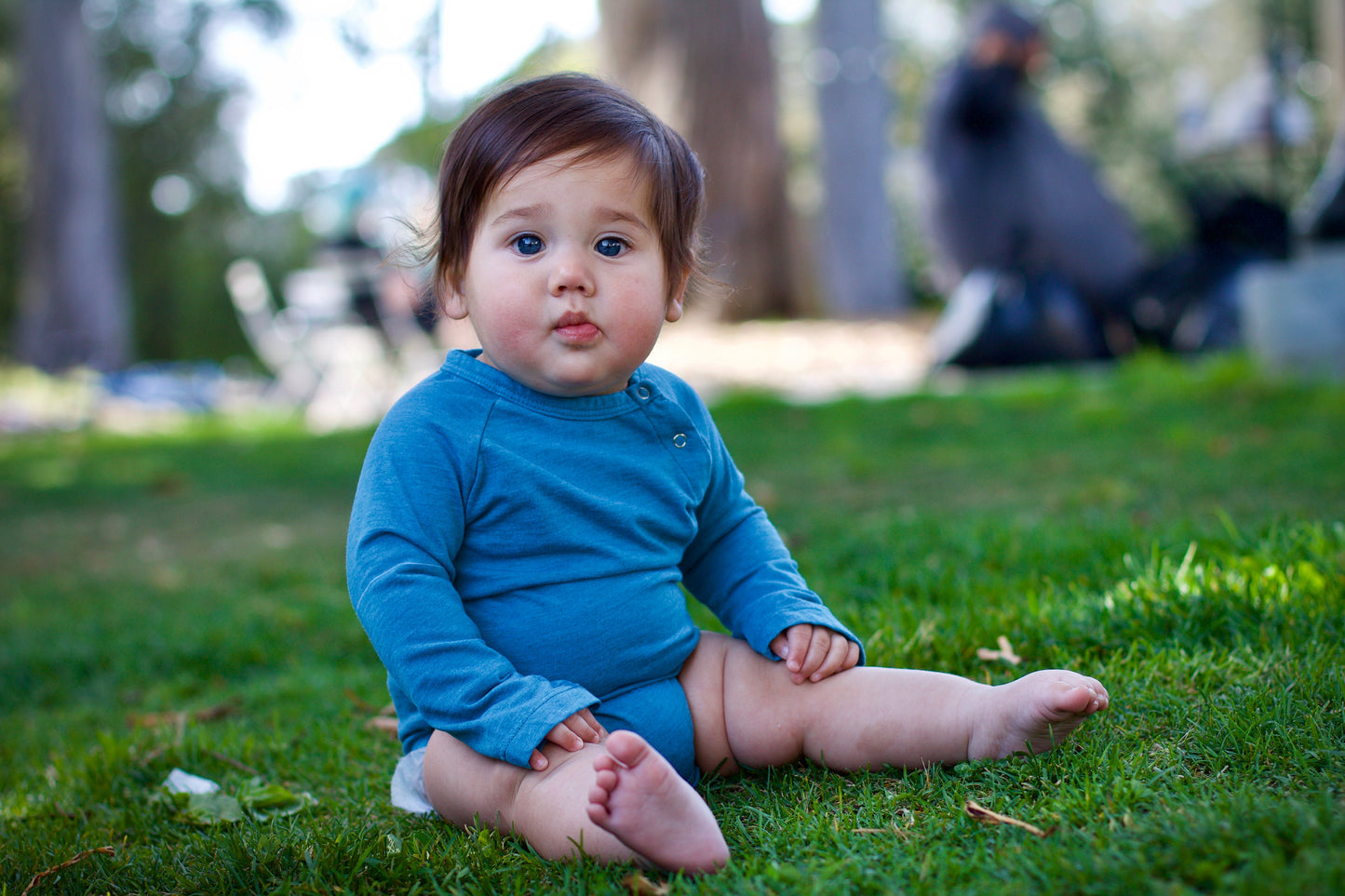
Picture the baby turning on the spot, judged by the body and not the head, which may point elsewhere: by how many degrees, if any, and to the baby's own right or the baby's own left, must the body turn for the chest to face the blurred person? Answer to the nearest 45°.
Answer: approximately 135° to the baby's own left

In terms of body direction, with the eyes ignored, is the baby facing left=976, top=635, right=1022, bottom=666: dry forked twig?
no

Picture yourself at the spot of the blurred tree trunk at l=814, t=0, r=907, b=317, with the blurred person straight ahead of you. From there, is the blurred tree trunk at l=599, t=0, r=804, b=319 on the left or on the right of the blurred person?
right

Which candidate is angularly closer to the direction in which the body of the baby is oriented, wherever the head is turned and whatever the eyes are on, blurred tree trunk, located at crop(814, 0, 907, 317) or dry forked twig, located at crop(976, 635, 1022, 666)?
the dry forked twig

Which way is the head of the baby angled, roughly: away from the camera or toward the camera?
toward the camera

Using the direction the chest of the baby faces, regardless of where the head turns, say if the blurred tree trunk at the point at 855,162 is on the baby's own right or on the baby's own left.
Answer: on the baby's own left

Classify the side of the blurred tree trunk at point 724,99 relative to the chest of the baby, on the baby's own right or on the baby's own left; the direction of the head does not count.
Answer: on the baby's own left
